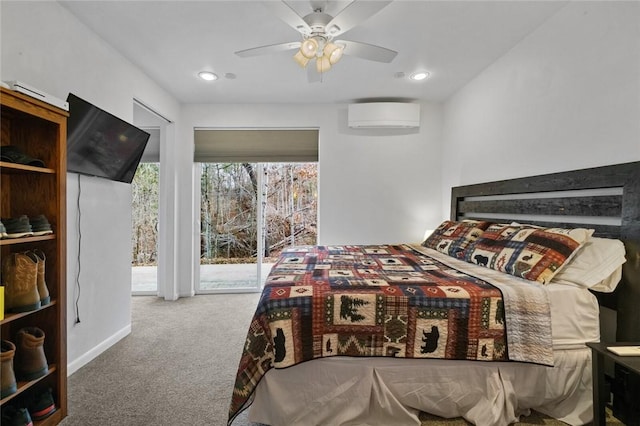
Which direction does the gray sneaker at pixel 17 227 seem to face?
to the viewer's right

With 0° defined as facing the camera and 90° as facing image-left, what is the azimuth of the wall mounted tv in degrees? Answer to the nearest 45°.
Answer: approximately 315°

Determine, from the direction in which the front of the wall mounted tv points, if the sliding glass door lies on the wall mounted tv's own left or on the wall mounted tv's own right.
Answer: on the wall mounted tv's own left

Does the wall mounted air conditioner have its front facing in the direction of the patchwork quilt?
yes

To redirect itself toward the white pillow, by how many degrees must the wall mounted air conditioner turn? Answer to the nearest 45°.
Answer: approximately 45° to its left

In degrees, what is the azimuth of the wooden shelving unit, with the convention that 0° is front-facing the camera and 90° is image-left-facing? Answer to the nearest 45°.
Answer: approximately 315°

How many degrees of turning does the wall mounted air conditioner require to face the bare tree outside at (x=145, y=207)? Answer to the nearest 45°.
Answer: approximately 90° to its right

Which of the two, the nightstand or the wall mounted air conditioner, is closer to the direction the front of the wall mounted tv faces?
the nightstand

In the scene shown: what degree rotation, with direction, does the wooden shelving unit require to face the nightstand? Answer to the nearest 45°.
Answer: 0° — it already faces it

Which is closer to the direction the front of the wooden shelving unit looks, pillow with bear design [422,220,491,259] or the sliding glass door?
the pillow with bear design

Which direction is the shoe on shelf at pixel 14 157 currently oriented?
to the viewer's right
